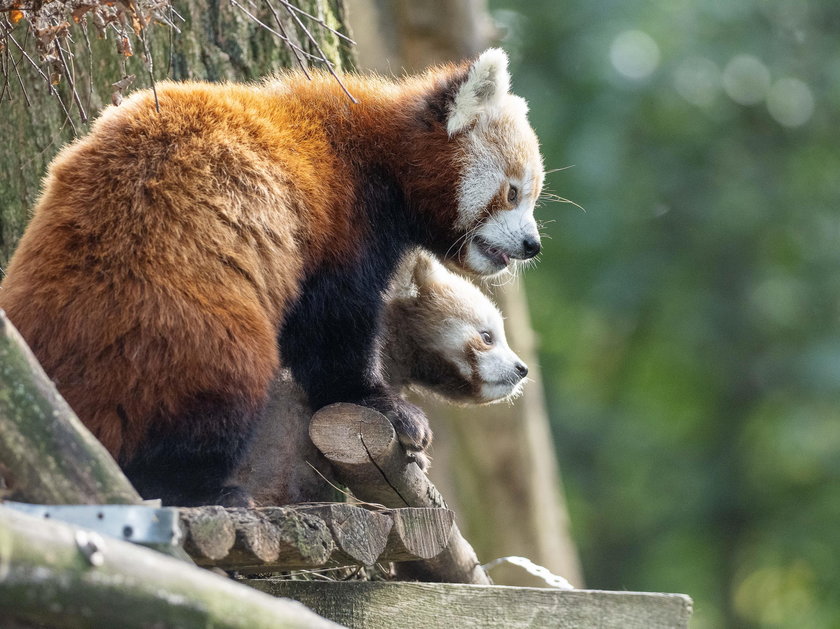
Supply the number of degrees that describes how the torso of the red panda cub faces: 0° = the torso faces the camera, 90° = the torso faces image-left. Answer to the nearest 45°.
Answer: approximately 270°

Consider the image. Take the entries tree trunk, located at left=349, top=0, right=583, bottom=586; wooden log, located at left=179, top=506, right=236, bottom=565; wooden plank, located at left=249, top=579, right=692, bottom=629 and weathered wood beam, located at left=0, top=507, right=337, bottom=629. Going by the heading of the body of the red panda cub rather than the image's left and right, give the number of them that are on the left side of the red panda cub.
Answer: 1

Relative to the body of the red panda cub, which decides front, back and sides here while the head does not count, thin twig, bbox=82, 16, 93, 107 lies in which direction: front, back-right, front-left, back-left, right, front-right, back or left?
back

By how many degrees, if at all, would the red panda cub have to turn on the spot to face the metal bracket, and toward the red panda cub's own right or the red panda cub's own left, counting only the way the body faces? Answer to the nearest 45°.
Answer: approximately 90° to the red panda cub's own right

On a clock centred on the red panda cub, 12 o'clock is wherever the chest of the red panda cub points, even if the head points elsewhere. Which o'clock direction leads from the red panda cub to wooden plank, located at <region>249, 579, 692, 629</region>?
The wooden plank is roughly at 3 o'clock from the red panda cub.

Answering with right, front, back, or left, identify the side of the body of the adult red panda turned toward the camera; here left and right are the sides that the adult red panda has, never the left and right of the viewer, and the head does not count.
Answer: right

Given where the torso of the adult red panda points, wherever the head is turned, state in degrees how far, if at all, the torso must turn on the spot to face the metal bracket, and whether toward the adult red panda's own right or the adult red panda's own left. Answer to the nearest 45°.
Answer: approximately 90° to the adult red panda's own right

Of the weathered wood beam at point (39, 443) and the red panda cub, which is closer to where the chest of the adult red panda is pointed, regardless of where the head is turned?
the red panda cub

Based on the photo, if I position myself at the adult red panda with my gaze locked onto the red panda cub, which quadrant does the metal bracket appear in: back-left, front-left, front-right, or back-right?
back-right

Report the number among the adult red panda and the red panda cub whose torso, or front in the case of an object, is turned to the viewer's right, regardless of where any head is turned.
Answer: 2
